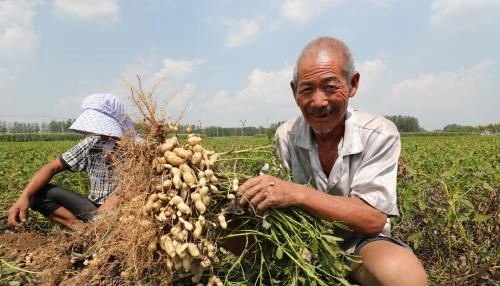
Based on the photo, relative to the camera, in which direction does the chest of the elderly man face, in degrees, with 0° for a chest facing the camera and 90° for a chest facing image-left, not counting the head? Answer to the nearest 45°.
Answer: approximately 45°
